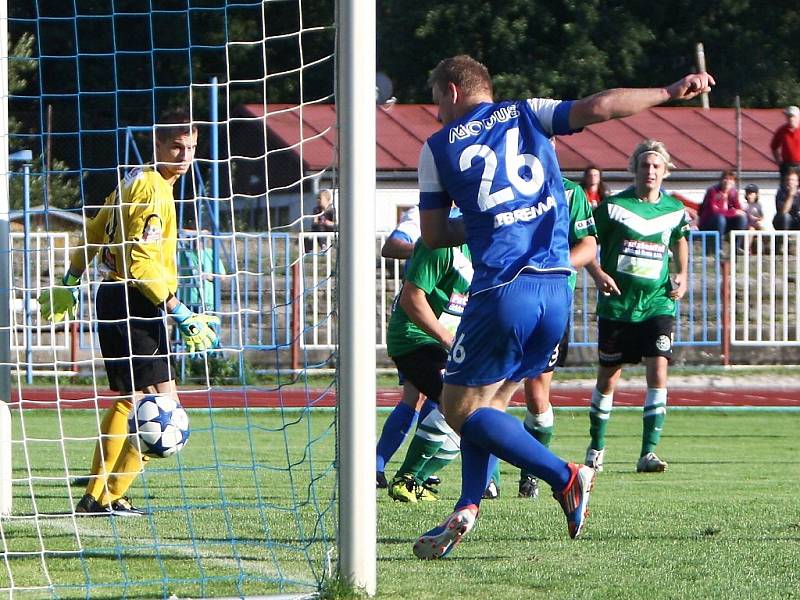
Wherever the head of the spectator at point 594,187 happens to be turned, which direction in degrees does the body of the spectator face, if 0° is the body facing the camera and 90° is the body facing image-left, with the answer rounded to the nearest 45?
approximately 0°

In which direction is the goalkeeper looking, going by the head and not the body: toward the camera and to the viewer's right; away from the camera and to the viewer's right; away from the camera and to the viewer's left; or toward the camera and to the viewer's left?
toward the camera and to the viewer's right

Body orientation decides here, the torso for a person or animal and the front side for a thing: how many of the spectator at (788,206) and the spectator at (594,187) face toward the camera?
2

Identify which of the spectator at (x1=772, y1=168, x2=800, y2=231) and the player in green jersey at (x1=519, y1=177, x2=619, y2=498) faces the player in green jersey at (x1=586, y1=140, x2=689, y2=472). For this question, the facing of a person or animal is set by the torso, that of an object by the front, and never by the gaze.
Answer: the spectator

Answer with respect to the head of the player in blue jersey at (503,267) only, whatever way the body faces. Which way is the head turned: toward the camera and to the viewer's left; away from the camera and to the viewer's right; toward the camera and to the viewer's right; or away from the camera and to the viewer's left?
away from the camera and to the viewer's left

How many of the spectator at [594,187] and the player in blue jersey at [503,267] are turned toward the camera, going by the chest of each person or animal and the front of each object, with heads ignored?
1

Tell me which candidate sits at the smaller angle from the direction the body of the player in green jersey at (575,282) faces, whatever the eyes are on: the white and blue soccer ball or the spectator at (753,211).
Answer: the white and blue soccer ball

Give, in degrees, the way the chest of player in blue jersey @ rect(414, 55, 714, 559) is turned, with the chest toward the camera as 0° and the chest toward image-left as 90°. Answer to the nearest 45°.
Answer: approximately 135°

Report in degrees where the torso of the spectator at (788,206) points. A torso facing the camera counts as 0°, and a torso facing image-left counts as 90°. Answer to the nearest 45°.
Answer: approximately 0°

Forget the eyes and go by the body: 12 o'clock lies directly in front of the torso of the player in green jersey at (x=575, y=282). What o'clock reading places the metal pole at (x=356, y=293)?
The metal pole is roughly at 11 o'clock from the player in green jersey.

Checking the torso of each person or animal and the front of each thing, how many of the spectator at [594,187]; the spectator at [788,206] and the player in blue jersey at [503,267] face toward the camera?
2
